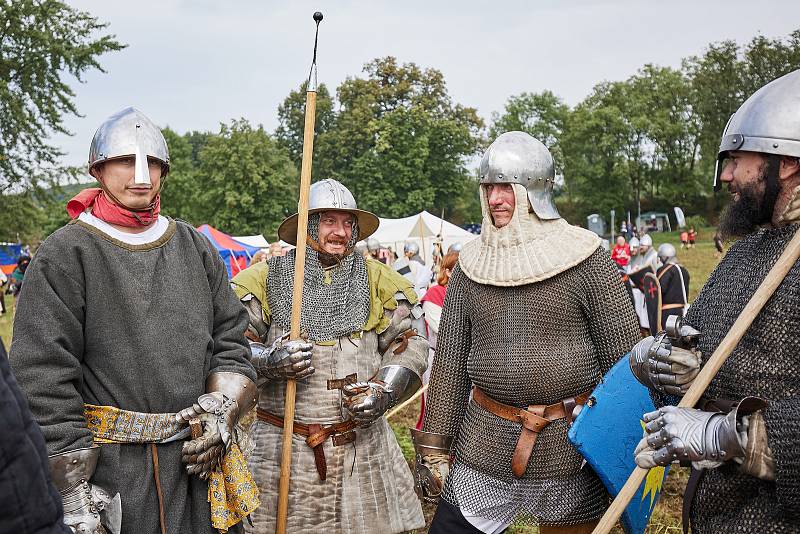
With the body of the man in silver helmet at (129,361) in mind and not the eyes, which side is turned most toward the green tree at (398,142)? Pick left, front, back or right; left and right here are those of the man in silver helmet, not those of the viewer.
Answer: back

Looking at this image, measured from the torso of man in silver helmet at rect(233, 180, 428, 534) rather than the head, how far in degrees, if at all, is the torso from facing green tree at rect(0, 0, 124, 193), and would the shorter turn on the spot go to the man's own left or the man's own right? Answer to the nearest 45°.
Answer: approximately 135° to the man's own right

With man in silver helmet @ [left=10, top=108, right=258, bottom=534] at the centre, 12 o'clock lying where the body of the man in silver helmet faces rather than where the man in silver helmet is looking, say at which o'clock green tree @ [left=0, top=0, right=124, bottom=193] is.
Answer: The green tree is roughly at 6 o'clock from the man in silver helmet.

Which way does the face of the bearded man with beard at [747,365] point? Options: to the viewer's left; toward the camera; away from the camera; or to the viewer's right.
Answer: to the viewer's left

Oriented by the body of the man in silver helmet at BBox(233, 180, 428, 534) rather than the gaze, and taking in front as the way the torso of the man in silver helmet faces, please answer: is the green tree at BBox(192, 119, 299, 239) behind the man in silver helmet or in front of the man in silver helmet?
behind

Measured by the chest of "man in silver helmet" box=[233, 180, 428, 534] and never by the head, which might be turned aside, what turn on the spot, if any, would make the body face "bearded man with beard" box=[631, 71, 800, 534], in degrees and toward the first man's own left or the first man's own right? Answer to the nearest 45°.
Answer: approximately 45° to the first man's own left

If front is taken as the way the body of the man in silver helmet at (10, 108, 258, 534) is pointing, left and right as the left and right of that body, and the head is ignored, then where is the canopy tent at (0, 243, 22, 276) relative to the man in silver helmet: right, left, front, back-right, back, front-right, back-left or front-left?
back

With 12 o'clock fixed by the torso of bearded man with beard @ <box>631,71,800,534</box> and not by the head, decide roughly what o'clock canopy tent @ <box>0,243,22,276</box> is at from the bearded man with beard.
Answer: The canopy tent is roughly at 1 o'clock from the bearded man with beard.

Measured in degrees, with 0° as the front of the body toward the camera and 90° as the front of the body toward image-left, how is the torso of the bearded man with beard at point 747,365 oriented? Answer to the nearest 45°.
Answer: approximately 90°

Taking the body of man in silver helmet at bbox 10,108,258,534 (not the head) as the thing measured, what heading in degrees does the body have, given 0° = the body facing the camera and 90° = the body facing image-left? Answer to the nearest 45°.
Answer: approximately 0°

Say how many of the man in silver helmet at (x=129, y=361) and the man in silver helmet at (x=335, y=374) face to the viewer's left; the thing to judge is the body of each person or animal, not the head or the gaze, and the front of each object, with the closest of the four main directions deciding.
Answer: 0

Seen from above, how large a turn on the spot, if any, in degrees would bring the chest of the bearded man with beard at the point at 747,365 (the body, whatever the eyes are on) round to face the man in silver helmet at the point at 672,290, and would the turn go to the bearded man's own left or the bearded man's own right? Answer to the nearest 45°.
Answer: approximately 90° to the bearded man's own right

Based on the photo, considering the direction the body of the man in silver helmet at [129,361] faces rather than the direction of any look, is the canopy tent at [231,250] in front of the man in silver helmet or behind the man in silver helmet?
behind
